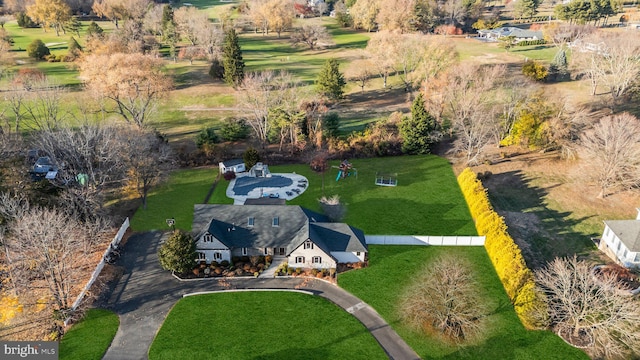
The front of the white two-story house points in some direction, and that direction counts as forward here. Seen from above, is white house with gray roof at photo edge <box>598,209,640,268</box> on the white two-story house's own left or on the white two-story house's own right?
on the white two-story house's own left

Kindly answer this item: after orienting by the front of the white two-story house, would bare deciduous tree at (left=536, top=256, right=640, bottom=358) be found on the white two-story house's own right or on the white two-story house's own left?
on the white two-story house's own left

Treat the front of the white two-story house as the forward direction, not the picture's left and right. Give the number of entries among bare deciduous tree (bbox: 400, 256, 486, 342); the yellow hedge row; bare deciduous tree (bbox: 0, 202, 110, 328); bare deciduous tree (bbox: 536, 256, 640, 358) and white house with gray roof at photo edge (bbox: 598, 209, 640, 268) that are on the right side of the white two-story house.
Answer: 1

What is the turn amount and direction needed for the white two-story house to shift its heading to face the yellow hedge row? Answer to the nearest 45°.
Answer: approximately 90° to its left

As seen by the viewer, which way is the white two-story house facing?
toward the camera

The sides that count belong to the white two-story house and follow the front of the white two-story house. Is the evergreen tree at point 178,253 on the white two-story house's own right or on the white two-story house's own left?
on the white two-story house's own right

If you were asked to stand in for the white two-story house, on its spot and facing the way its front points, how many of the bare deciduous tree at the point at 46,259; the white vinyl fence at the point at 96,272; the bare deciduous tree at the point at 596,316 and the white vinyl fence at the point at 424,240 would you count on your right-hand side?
2

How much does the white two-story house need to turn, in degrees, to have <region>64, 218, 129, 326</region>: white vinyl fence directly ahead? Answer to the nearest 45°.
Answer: approximately 90° to its right

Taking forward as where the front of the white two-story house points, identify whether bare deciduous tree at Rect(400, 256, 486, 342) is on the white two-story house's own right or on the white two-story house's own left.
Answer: on the white two-story house's own left

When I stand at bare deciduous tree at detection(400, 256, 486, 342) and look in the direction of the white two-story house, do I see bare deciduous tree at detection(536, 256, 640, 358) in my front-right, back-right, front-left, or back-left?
back-right

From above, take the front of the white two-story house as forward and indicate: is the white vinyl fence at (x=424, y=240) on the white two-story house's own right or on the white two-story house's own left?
on the white two-story house's own left

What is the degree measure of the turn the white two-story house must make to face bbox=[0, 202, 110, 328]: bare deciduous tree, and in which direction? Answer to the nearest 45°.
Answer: approximately 90° to its right

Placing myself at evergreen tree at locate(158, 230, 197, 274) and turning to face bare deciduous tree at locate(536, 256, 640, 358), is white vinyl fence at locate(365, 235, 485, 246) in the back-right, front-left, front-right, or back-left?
front-left

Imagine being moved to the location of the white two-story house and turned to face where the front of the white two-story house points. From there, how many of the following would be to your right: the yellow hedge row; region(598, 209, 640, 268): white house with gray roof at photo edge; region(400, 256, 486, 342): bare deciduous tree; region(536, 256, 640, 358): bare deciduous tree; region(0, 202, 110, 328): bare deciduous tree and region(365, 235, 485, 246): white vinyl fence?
1
